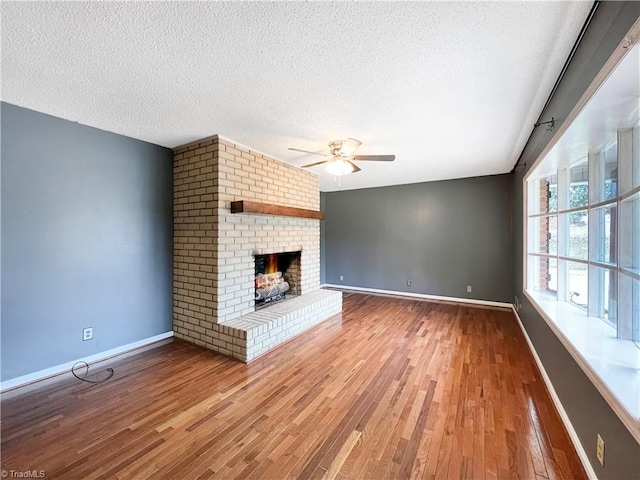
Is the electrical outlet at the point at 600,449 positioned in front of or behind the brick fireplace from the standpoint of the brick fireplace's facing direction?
in front

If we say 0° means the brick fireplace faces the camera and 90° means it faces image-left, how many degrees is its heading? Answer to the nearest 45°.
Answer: approximately 315°

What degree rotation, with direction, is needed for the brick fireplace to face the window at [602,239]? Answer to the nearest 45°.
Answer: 0° — it already faces it

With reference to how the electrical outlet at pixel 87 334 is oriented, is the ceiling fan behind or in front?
in front

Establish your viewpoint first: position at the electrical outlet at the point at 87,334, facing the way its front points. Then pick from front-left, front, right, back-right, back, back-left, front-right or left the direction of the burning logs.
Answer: front-left

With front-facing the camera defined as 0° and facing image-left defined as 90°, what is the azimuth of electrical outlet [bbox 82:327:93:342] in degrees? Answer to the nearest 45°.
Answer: approximately 315°

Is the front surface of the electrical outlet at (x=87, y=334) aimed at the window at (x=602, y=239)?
yes

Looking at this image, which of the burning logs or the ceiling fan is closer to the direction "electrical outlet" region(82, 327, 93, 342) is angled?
the ceiling fan

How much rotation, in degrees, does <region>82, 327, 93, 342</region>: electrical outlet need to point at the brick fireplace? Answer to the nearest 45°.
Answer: approximately 45° to its left
